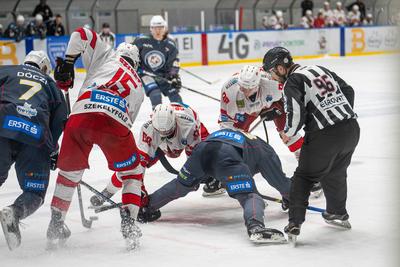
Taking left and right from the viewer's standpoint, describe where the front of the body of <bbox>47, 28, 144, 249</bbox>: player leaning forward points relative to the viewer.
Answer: facing away from the viewer

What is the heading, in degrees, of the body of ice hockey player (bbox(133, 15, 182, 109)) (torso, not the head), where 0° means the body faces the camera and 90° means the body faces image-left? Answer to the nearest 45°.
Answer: approximately 0°

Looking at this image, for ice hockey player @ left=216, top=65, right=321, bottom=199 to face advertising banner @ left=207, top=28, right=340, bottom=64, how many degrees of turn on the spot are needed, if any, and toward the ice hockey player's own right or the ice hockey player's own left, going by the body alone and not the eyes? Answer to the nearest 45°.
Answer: approximately 180°

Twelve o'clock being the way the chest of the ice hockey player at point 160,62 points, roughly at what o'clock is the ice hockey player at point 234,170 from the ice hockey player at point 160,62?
the ice hockey player at point 234,170 is roughly at 12 o'clock from the ice hockey player at point 160,62.

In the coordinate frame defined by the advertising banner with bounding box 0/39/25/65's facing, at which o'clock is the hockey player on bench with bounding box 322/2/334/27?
The hockey player on bench is roughly at 8 o'clock from the advertising banner.

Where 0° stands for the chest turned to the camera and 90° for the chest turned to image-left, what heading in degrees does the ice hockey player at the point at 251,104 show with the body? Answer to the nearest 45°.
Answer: approximately 0°
